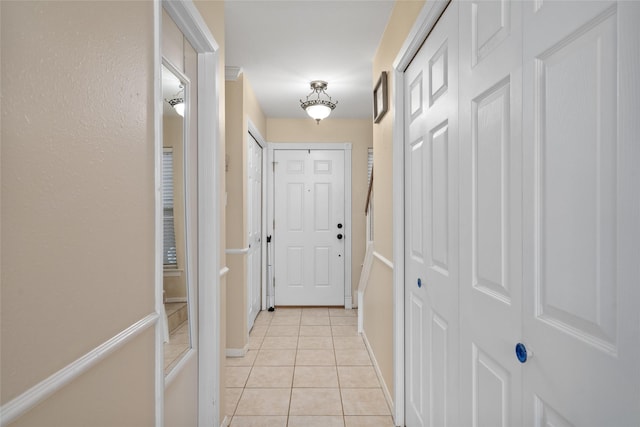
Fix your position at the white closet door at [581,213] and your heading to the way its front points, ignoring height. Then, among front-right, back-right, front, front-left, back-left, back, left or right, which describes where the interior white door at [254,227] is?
right

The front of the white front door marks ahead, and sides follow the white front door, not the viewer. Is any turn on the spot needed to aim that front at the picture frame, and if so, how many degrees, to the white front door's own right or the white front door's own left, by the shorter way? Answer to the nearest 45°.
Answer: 0° — it already faces it

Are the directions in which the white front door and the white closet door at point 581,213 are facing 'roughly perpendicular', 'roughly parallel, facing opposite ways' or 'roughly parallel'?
roughly perpendicular

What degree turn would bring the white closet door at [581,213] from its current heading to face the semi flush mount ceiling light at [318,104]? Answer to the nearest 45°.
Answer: approximately 90° to its right

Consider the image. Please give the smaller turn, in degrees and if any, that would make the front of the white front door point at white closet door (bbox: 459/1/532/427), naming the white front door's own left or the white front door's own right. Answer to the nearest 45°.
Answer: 0° — it already faces it

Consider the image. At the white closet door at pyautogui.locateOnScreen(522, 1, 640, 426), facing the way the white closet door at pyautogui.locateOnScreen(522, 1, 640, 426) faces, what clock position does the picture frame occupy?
The picture frame is roughly at 3 o'clock from the white closet door.

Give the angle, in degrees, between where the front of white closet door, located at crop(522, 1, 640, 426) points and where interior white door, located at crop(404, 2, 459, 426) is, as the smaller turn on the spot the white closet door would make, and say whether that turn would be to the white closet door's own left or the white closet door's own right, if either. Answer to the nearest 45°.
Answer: approximately 90° to the white closet door's own right

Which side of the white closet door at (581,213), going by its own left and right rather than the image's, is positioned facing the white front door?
right

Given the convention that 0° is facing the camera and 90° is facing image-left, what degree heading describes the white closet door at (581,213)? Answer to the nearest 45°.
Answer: approximately 45°

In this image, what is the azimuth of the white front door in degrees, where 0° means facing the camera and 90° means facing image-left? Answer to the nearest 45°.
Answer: approximately 0°

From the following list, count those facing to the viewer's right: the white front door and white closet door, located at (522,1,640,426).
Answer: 0
